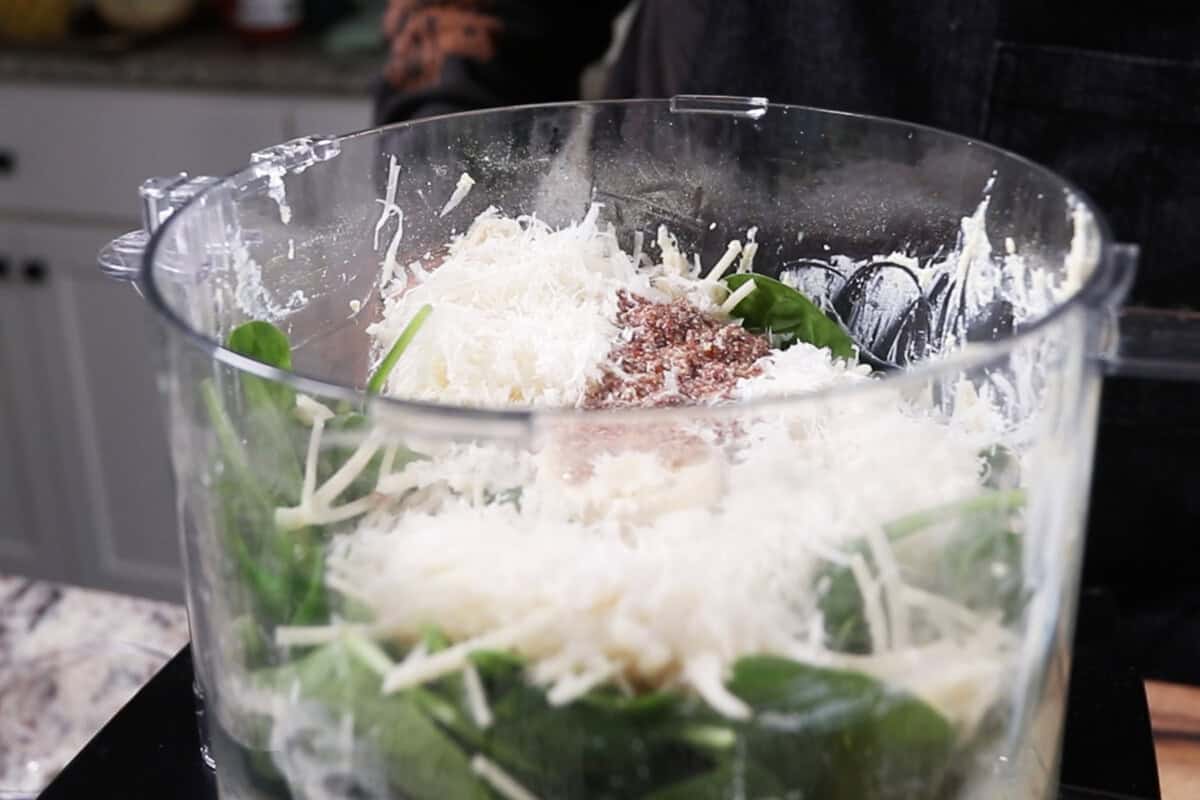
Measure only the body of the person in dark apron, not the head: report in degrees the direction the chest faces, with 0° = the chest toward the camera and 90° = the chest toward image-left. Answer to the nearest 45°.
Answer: approximately 0°

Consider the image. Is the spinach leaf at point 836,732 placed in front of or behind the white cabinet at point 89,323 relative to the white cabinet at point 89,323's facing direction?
in front

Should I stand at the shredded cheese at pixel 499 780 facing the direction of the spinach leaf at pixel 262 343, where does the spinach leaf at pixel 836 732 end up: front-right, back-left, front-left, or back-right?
back-right

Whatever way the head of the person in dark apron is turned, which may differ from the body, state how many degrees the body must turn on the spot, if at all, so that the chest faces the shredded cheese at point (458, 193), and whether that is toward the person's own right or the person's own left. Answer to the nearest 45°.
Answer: approximately 45° to the person's own right

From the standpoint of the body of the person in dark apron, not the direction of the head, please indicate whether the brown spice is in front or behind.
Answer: in front

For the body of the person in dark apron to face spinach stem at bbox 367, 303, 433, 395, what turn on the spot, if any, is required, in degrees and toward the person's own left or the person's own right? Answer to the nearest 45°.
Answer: approximately 45° to the person's own right

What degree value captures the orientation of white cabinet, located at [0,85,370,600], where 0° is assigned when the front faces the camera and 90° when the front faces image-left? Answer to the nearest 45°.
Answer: approximately 0°

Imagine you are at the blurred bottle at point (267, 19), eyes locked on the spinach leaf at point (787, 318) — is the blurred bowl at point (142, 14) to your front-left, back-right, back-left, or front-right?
back-right

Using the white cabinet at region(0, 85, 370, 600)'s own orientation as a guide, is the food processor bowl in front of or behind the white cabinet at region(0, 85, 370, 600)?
in front

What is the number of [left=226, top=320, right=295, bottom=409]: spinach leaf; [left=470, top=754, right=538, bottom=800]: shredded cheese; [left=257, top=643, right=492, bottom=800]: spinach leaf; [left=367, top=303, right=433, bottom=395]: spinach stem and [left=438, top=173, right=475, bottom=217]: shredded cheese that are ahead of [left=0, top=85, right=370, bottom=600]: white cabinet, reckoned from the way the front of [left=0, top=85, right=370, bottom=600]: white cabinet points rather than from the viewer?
5

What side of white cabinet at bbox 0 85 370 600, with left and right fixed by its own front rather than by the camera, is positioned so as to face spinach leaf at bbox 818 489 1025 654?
front

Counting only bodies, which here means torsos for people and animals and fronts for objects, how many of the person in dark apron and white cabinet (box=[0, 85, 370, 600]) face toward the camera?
2

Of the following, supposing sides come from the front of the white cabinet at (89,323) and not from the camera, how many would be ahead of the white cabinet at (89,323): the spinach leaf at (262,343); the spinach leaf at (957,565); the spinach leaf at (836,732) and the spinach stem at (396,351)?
4

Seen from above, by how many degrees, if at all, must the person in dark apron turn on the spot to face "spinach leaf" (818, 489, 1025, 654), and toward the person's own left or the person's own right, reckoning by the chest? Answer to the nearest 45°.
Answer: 0° — they already face it

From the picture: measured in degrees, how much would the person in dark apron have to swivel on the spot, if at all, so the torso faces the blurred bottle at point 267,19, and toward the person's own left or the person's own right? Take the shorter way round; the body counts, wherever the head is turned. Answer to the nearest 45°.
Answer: approximately 135° to the person's own right
